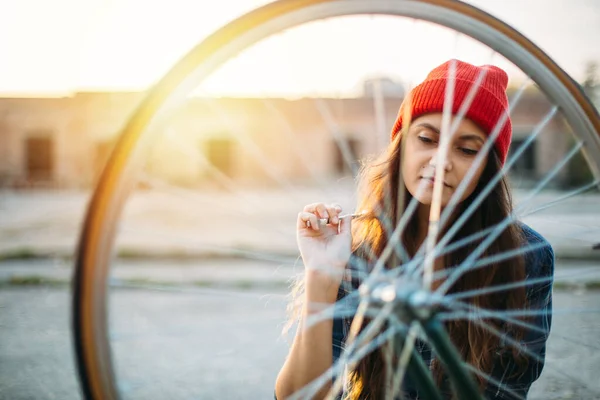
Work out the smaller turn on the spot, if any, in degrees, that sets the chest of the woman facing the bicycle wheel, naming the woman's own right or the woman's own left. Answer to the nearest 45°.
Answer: approximately 45° to the woman's own right

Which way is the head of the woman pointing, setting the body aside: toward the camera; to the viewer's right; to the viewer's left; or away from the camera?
toward the camera

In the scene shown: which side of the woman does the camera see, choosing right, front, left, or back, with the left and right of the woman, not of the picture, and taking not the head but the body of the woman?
front

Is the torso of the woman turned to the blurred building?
no

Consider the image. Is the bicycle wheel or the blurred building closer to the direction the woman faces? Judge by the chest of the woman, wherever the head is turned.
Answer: the bicycle wheel
